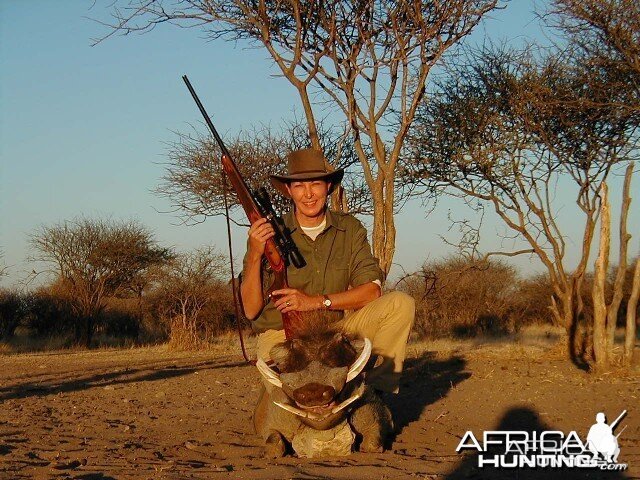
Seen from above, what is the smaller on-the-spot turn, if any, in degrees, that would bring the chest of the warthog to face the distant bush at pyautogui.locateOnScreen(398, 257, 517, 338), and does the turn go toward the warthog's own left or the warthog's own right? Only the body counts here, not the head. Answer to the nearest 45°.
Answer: approximately 180°

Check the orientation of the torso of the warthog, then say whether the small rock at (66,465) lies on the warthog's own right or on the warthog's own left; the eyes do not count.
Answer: on the warthog's own right

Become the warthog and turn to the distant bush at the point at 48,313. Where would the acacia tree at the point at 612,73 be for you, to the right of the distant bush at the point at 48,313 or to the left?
right

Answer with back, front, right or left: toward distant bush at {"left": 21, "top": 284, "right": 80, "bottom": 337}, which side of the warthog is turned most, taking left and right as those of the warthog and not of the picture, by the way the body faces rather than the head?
back

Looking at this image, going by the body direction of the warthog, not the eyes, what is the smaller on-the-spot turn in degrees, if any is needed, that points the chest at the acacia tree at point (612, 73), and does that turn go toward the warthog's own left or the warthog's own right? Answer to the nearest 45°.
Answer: approximately 135° to the warthog's own left

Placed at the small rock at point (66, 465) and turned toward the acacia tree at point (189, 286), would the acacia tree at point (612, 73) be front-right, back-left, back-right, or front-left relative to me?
front-right

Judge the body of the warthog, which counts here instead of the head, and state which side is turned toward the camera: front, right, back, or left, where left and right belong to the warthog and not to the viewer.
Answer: front

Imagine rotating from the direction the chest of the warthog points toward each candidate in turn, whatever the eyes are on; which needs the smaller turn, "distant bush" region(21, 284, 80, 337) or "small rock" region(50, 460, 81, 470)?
the small rock

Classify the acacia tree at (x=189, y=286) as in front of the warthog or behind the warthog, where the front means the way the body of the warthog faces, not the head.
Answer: behind

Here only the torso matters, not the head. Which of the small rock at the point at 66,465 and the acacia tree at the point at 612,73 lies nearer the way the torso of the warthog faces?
the small rock

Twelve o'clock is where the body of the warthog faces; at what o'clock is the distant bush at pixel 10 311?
The distant bush is roughly at 5 o'clock from the warthog.
